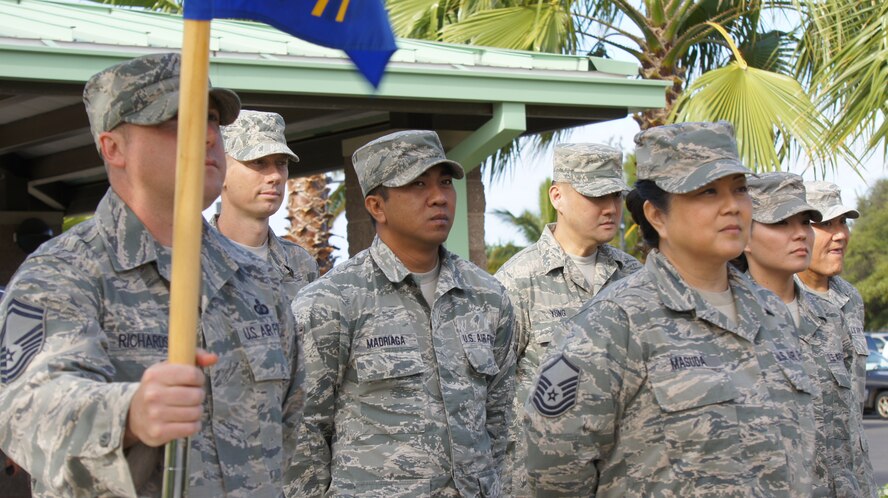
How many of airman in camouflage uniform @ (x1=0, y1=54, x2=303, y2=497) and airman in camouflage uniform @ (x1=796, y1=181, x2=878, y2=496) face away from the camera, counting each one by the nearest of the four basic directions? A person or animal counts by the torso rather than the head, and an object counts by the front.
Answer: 0

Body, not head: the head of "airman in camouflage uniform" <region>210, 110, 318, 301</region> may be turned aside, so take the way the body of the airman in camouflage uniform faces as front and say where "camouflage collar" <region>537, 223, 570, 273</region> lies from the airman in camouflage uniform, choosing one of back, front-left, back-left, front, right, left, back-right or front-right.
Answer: front-left

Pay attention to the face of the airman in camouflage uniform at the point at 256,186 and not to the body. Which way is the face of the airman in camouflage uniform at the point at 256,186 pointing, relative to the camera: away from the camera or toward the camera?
toward the camera

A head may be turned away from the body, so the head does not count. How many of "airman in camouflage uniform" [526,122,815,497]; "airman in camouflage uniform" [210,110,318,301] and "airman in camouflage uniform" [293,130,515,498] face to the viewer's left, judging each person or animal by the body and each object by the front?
0

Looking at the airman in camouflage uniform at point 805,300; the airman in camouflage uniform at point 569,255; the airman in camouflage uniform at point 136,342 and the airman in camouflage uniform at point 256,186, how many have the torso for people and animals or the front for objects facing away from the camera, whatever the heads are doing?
0

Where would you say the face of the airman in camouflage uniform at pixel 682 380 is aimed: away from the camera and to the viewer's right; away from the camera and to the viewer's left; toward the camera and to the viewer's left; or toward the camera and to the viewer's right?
toward the camera and to the viewer's right

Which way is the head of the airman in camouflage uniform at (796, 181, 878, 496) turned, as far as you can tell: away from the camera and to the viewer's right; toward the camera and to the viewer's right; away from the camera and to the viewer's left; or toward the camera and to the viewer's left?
toward the camera and to the viewer's right

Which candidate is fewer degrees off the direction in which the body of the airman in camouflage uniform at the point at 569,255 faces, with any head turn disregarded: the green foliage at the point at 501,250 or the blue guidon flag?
the blue guidon flag

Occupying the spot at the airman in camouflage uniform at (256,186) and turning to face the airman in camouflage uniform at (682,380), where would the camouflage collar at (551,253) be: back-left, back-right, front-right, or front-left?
front-left

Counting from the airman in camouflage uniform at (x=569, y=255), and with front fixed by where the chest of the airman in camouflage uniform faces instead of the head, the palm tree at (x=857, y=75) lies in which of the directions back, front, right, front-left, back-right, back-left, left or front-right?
left

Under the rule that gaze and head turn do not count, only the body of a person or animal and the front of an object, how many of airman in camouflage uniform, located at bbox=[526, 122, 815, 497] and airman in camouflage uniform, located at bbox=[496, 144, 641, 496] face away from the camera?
0

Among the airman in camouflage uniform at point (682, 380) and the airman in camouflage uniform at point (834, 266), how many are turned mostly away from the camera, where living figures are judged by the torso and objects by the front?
0

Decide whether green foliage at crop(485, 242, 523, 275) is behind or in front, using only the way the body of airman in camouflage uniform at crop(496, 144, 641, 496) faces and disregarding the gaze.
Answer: behind

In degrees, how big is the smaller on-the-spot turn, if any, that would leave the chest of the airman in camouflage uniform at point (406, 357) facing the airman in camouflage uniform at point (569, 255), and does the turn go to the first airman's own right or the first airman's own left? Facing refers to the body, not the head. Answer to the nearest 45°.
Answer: approximately 90° to the first airman's own left

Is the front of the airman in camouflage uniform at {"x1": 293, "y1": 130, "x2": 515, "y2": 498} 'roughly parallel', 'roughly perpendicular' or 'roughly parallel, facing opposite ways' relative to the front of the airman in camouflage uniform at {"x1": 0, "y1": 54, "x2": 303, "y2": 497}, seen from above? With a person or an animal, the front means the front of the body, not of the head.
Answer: roughly parallel
